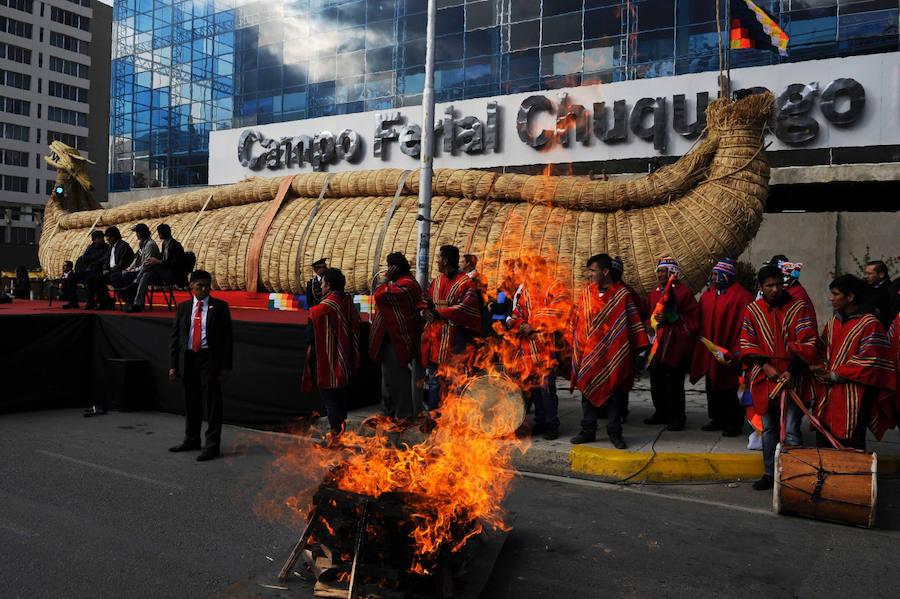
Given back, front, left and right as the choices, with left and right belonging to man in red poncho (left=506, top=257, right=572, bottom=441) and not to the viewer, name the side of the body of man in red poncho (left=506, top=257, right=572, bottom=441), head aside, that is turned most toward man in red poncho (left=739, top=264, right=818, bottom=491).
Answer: left

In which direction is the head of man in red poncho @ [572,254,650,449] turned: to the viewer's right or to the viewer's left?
to the viewer's left

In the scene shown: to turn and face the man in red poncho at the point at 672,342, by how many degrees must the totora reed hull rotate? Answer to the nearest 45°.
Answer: approximately 135° to its left

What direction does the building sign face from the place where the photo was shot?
facing the viewer and to the left of the viewer

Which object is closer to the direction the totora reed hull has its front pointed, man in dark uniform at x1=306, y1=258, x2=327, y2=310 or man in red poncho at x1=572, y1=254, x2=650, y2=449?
the man in dark uniform

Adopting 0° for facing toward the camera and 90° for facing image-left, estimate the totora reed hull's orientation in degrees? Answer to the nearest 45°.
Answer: approximately 90°

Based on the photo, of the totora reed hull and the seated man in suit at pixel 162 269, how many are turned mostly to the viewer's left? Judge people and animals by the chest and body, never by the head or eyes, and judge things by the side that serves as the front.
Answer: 2

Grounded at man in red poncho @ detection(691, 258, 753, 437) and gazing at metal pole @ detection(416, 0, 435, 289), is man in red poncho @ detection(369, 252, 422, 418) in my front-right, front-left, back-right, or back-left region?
front-left

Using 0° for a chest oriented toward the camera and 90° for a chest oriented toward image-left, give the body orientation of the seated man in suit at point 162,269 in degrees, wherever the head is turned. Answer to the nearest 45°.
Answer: approximately 90°

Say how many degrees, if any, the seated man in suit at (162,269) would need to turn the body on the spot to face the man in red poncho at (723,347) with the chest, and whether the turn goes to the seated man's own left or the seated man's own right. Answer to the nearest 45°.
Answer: approximately 135° to the seated man's own left

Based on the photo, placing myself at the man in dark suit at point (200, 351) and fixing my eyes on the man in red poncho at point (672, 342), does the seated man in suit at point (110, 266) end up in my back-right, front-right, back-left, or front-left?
back-left
